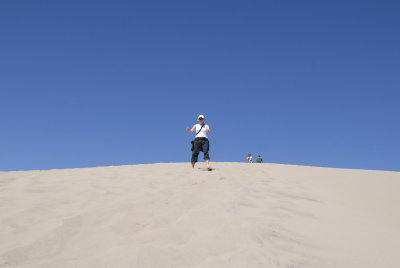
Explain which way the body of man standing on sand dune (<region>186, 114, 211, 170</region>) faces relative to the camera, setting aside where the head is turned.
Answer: toward the camera
